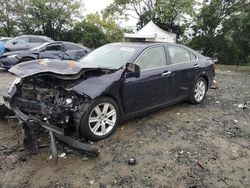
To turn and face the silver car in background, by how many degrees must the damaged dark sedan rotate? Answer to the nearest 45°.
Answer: approximately 90° to its right

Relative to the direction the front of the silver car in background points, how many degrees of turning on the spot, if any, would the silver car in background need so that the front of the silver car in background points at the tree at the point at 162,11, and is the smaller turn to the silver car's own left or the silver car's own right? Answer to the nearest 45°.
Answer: approximately 180°

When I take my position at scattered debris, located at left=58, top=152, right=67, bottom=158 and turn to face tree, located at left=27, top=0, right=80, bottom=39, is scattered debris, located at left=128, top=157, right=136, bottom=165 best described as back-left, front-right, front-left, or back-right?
back-right

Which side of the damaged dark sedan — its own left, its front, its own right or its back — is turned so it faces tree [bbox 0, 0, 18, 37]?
right

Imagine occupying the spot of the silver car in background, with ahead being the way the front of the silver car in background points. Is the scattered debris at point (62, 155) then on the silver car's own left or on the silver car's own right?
on the silver car's own left

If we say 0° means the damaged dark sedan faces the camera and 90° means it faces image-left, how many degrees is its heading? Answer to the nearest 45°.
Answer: approximately 45°

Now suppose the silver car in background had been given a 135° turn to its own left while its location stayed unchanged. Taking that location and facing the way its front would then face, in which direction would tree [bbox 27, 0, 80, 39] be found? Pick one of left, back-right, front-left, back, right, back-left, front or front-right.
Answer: left

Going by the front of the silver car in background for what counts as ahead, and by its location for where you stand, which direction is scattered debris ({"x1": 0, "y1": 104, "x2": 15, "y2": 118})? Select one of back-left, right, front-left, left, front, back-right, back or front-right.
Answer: front-left

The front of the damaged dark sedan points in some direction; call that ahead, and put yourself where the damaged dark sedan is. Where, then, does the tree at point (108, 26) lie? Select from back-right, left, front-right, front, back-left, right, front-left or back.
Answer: back-right

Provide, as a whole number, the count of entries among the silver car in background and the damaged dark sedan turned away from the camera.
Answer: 0

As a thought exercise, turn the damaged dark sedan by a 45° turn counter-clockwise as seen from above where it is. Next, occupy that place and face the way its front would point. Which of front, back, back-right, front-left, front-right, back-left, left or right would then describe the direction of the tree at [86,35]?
back

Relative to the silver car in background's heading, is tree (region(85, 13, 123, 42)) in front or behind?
behind
